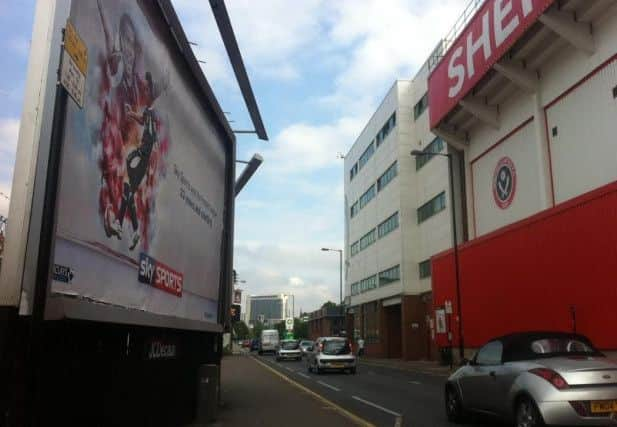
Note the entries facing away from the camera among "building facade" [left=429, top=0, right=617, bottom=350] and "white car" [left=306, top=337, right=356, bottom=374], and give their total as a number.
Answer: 1

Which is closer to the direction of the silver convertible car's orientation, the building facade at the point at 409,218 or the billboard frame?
the building facade

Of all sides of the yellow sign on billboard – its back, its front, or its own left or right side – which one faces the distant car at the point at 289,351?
left

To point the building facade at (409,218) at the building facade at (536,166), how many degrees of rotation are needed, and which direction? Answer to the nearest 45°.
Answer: approximately 45° to its left

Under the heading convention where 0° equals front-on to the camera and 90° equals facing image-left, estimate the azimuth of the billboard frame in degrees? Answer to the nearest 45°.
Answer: approximately 315°

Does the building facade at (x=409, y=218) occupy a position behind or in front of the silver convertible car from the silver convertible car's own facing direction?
in front

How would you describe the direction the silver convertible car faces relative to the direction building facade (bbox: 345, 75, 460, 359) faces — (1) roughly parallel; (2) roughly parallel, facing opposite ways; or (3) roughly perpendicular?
roughly perpendicular

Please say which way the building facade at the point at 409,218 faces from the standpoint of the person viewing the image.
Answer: facing the viewer and to the left of the viewer

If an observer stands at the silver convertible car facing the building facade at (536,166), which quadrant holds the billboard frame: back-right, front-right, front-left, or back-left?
back-left

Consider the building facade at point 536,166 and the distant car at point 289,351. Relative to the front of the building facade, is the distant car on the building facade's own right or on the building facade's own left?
on the building facade's own right

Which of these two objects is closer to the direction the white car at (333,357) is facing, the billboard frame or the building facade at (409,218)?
the building facade

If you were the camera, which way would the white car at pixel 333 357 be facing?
facing away from the viewer

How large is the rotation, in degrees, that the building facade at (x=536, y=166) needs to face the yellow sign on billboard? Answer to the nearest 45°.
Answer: approximately 45° to its left
